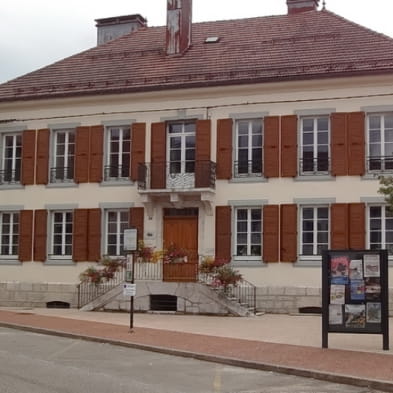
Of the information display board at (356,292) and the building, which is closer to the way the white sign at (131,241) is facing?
the information display board

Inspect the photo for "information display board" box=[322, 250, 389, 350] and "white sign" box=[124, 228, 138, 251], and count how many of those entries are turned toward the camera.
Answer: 2

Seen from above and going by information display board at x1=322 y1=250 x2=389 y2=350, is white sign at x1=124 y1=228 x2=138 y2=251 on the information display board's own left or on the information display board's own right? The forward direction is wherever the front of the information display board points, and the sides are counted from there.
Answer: on the information display board's own right

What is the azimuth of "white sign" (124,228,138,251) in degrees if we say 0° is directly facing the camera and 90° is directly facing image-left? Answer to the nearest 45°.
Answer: approximately 0°

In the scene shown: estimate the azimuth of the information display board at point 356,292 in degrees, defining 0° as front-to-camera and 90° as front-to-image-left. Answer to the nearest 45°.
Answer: approximately 0°

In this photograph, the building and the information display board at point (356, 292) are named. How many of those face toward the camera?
2

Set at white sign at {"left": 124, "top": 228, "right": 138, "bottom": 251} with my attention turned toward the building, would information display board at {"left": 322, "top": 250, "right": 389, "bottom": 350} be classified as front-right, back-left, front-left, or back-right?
back-right

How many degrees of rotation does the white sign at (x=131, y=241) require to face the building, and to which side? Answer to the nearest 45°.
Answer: approximately 180°
